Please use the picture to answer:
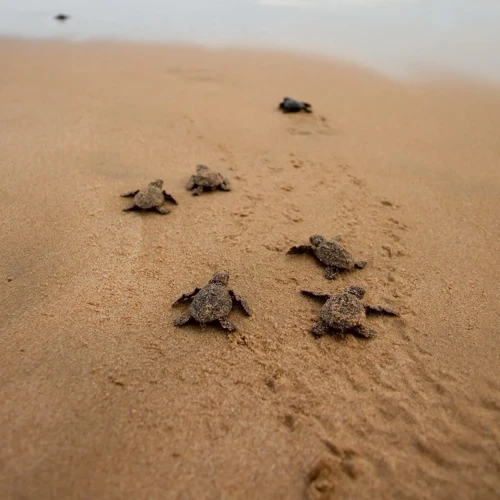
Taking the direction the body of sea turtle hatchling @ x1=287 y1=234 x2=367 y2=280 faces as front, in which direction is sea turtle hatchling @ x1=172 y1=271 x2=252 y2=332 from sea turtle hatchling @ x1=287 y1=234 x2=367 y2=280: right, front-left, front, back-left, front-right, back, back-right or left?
left

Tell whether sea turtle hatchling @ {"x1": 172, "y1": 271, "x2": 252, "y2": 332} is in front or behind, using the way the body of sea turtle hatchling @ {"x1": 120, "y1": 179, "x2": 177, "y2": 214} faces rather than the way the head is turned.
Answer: behind

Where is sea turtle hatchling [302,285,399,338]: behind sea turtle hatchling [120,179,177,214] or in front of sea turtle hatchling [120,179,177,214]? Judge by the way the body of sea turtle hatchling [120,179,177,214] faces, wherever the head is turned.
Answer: behind

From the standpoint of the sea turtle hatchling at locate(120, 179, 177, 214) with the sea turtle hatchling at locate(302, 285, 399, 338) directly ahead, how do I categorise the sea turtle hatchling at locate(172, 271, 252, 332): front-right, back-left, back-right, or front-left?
front-right

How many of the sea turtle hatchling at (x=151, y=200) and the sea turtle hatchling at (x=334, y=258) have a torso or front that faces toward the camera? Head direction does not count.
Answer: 0

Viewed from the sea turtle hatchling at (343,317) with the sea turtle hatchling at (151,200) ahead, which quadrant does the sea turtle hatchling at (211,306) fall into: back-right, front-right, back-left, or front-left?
front-left

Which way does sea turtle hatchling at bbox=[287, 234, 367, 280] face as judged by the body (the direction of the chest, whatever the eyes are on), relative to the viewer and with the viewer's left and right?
facing away from the viewer and to the left of the viewer

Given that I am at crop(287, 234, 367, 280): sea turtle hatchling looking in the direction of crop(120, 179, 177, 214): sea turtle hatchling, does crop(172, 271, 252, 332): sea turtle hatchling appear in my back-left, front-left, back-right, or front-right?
front-left

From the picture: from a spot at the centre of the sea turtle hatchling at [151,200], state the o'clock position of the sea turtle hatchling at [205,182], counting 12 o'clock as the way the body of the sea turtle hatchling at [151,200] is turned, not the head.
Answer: the sea turtle hatchling at [205,182] is roughly at 2 o'clock from the sea turtle hatchling at [151,200].

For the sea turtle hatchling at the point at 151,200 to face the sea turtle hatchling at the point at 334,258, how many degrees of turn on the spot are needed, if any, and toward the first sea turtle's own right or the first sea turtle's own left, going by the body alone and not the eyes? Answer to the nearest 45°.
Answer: approximately 135° to the first sea turtle's own right

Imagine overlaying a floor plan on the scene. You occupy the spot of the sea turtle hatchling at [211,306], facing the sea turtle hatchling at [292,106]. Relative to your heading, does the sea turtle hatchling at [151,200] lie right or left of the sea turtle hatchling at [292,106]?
left

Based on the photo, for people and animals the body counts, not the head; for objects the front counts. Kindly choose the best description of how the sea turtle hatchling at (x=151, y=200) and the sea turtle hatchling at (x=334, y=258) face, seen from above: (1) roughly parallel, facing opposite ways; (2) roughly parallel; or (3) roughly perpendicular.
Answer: roughly parallel

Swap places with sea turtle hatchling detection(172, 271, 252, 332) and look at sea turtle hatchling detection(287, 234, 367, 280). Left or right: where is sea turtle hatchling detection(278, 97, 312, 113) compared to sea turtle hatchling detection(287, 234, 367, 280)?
left

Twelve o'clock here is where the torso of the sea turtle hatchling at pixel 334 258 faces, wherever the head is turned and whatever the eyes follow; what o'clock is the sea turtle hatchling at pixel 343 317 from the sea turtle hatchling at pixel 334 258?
the sea turtle hatchling at pixel 343 317 is roughly at 7 o'clock from the sea turtle hatchling at pixel 334 258.

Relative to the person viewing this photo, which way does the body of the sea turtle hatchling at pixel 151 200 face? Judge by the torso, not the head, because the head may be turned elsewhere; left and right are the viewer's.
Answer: facing away from the viewer

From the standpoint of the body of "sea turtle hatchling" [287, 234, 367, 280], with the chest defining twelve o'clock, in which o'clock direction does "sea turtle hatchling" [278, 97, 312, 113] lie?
"sea turtle hatchling" [278, 97, 312, 113] is roughly at 1 o'clock from "sea turtle hatchling" [287, 234, 367, 280].

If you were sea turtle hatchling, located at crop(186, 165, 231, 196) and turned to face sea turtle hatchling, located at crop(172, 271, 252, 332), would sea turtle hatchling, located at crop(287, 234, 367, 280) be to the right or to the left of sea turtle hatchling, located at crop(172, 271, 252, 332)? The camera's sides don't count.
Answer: left
